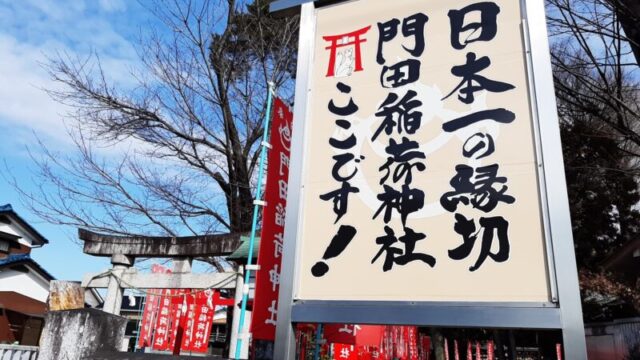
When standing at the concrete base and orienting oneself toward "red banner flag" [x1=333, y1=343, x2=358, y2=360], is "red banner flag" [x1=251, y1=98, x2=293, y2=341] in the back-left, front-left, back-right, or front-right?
front-right

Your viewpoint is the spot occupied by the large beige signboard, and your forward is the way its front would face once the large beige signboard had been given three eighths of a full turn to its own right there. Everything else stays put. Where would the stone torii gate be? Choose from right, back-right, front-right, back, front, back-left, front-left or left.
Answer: front

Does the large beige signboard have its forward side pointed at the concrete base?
no

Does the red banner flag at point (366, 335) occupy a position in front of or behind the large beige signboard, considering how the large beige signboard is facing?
behind

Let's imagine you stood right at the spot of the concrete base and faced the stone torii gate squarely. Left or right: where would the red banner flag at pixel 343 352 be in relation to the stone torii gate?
right

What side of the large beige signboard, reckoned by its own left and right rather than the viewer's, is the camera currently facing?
front

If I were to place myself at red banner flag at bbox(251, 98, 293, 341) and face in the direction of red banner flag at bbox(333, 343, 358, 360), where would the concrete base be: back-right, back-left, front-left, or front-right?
back-left

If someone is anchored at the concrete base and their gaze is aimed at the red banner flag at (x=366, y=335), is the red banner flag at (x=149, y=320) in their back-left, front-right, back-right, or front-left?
front-left

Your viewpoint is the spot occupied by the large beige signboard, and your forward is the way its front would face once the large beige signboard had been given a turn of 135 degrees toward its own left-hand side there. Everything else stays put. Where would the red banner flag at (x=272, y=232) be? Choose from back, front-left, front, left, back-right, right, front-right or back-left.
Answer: left
